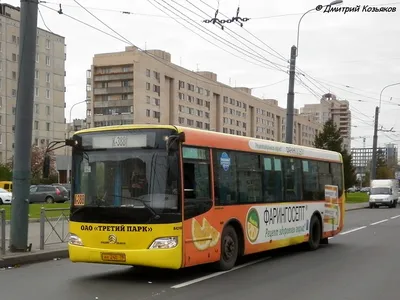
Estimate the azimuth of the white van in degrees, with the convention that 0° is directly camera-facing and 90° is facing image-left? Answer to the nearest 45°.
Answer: approximately 45°

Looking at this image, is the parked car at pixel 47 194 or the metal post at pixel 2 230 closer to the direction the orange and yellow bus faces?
the metal post

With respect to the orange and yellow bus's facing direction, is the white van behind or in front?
behind
